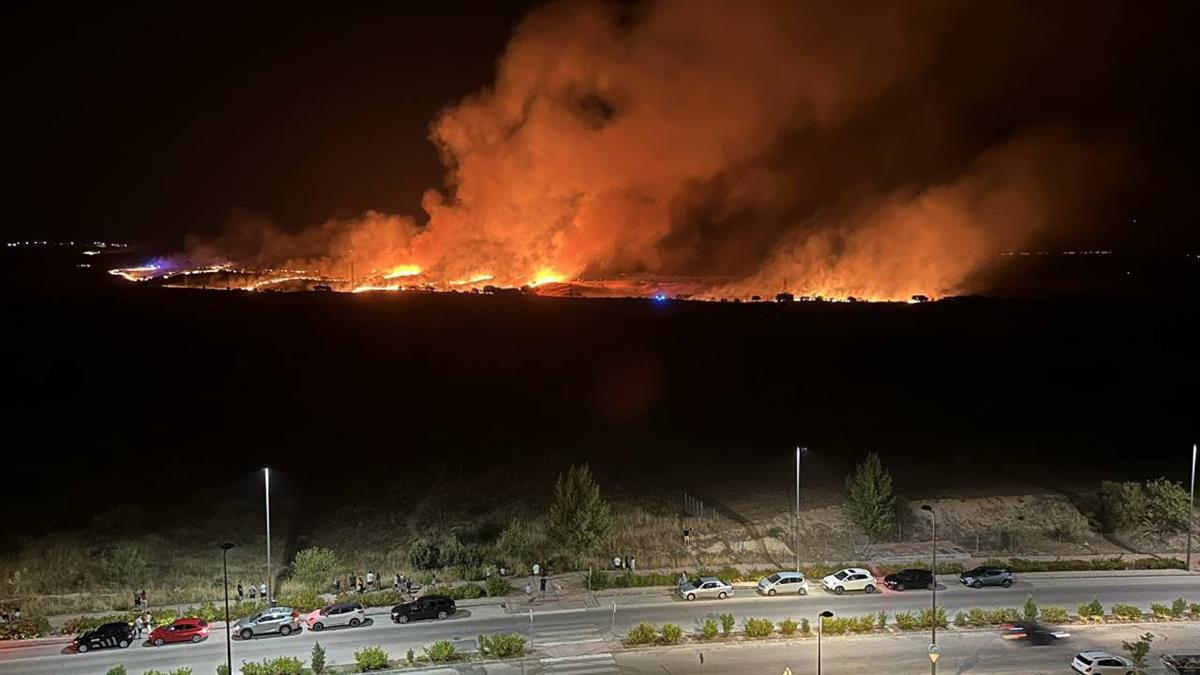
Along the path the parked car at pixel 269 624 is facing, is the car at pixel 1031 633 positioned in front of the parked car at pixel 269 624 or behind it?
behind

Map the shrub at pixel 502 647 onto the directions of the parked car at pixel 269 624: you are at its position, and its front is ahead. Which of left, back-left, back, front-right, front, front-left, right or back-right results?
back-left

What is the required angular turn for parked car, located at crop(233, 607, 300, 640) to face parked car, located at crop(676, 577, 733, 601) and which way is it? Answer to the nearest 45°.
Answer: approximately 180°

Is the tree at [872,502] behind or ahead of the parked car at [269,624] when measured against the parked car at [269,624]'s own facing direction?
behind

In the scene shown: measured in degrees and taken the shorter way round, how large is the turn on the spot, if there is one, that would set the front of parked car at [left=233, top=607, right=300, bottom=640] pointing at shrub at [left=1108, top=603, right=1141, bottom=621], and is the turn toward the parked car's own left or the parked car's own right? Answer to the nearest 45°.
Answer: approximately 180°

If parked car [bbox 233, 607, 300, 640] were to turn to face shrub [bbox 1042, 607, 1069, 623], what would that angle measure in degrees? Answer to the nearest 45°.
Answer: approximately 180°

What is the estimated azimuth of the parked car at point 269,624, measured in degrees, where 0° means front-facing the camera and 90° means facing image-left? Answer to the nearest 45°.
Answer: approximately 90°

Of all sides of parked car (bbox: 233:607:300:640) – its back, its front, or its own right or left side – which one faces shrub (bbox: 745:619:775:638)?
back
